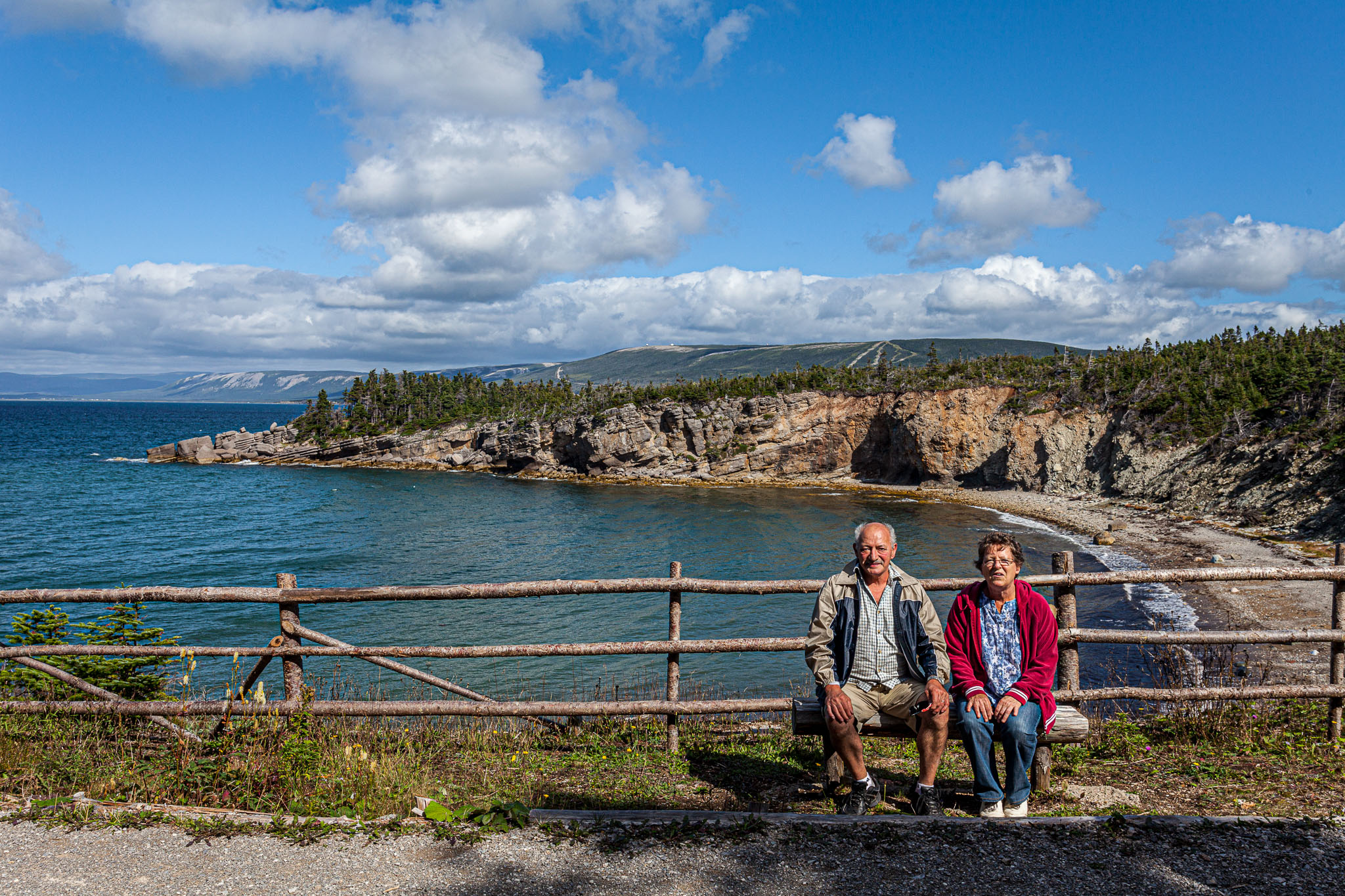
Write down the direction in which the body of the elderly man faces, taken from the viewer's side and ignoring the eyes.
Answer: toward the camera

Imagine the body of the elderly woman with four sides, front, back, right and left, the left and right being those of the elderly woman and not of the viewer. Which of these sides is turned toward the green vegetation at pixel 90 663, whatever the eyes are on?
right

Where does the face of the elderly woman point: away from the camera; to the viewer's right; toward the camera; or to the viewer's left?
toward the camera

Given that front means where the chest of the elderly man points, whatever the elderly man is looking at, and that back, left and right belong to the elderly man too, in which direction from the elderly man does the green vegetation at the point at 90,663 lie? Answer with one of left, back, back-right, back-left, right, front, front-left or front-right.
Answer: right

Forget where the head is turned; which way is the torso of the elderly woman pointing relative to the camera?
toward the camera

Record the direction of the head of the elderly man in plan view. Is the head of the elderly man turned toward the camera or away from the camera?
toward the camera

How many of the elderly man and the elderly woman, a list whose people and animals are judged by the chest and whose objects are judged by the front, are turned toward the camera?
2

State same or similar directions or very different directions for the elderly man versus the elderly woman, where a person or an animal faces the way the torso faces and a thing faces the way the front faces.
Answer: same or similar directions

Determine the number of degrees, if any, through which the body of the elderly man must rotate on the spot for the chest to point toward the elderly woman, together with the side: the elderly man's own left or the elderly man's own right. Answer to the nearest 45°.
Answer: approximately 90° to the elderly man's own left
